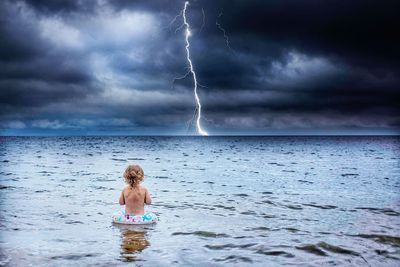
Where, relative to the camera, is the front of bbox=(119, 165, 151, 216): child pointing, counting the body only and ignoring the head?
away from the camera

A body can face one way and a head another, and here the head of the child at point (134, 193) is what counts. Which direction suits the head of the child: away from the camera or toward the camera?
away from the camera
